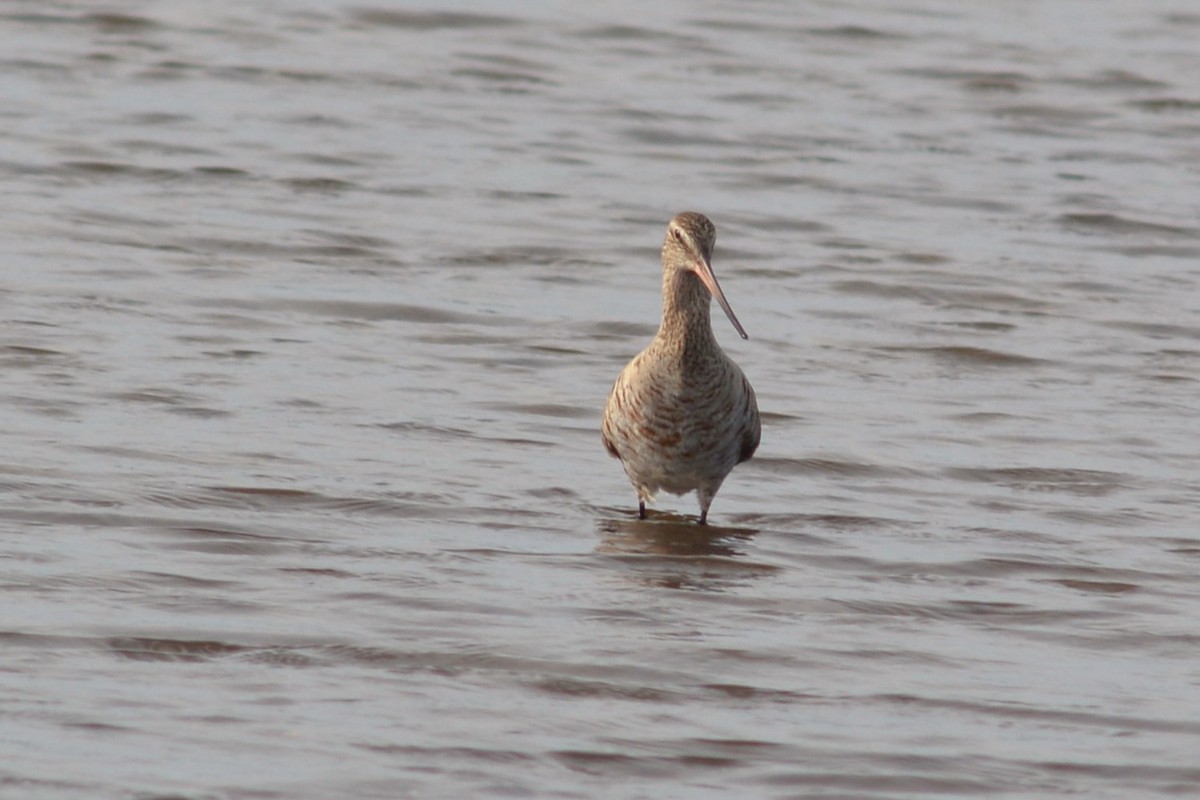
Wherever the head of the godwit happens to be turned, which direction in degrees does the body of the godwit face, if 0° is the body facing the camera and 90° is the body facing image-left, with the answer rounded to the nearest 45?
approximately 0°
